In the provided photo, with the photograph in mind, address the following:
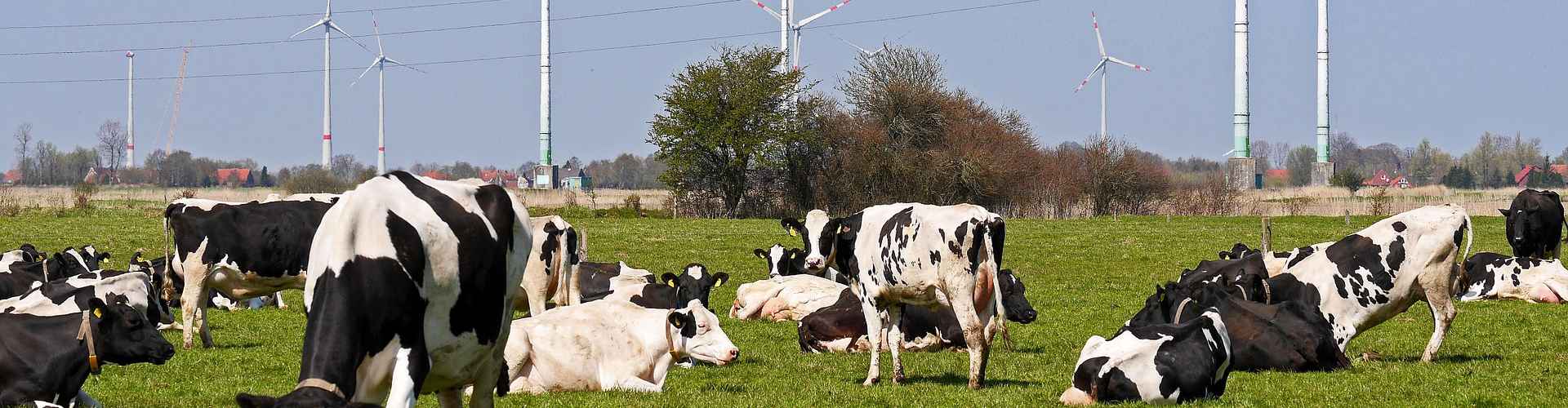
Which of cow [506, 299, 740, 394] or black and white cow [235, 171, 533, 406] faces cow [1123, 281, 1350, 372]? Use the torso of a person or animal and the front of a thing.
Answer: cow [506, 299, 740, 394]

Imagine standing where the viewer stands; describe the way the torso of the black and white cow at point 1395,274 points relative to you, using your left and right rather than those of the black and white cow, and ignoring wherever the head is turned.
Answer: facing to the left of the viewer

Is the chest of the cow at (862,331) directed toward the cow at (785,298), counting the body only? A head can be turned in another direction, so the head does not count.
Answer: no

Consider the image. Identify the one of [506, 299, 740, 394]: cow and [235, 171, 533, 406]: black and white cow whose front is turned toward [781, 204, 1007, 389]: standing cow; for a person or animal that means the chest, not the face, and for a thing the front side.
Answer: the cow

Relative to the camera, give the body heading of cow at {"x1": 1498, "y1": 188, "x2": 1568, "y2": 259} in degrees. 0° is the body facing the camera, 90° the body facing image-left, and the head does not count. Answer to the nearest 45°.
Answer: approximately 45°

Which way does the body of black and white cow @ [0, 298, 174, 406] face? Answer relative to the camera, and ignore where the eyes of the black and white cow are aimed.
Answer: to the viewer's right

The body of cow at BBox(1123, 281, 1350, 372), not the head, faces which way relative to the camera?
to the viewer's left

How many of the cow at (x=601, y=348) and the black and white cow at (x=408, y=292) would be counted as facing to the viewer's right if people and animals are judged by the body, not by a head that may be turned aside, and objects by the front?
1

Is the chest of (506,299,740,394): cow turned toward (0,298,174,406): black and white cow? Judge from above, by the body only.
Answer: no

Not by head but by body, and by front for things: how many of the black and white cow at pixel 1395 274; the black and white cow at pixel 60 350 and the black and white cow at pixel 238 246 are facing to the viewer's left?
1

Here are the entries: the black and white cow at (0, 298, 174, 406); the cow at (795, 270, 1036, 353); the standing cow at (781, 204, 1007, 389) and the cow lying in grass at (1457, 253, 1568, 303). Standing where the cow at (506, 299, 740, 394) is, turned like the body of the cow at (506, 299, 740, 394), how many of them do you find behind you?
1

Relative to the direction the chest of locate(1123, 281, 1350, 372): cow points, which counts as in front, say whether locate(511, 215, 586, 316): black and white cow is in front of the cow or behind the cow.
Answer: in front

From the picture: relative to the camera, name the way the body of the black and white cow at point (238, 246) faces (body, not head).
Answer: to the viewer's right
